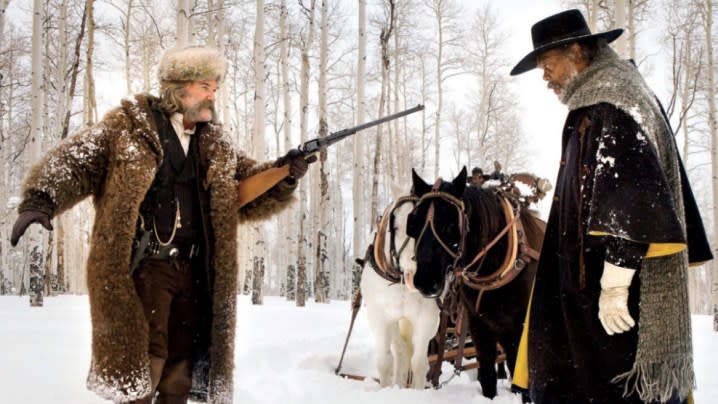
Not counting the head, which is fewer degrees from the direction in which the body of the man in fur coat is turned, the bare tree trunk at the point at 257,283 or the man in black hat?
the man in black hat

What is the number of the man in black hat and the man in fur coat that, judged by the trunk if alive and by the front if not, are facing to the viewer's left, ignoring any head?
1

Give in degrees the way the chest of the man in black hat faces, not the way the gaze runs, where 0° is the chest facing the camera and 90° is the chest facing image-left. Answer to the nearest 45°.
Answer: approximately 90°

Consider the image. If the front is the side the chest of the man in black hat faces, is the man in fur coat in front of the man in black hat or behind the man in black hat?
in front

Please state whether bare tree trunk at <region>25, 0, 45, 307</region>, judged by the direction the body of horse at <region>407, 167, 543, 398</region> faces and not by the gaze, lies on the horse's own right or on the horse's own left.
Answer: on the horse's own right

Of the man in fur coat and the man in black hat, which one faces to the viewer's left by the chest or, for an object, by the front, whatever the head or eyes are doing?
the man in black hat

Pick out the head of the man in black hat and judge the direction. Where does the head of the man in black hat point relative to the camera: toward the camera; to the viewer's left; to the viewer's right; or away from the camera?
to the viewer's left

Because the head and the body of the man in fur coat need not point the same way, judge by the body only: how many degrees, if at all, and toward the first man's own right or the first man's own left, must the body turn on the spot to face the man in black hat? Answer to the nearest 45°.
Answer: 0° — they already face them
